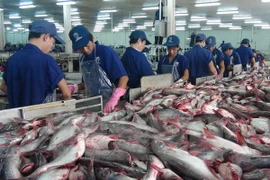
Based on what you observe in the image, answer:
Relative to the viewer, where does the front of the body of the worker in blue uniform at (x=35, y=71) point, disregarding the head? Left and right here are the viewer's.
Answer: facing away from the viewer and to the right of the viewer

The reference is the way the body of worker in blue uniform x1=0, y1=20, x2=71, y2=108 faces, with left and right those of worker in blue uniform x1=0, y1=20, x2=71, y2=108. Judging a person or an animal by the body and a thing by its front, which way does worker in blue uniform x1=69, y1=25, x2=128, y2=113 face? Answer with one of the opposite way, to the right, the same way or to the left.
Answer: the opposite way

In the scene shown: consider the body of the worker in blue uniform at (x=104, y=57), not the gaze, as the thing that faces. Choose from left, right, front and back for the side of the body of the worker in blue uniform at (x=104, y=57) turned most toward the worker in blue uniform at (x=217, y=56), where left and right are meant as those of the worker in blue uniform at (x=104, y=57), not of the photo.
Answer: back

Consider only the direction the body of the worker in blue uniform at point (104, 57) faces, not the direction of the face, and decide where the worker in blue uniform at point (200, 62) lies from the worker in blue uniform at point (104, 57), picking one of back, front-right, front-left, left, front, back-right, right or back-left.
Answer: back

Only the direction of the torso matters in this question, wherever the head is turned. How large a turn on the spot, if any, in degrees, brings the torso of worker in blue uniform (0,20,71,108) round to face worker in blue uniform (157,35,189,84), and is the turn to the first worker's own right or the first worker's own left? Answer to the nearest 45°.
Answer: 0° — they already face them

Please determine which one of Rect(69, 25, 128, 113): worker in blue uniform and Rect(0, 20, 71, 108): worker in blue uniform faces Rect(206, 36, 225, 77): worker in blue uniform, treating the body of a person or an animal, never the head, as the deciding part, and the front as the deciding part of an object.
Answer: Rect(0, 20, 71, 108): worker in blue uniform

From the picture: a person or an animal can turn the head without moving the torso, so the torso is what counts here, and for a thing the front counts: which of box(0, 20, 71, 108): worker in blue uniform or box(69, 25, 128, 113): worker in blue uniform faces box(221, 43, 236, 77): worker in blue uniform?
box(0, 20, 71, 108): worker in blue uniform
